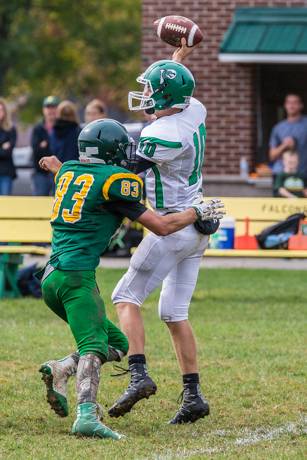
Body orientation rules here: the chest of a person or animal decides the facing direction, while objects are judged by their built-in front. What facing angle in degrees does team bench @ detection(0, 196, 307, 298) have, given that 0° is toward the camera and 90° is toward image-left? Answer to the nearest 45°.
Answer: approximately 0°

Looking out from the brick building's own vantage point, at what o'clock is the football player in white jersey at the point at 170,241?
The football player in white jersey is roughly at 12 o'clock from the brick building.

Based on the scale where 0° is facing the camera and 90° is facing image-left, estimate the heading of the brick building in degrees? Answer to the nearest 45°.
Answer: approximately 0°

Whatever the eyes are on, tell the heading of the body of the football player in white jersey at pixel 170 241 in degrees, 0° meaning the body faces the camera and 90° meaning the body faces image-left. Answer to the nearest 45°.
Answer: approximately 90°

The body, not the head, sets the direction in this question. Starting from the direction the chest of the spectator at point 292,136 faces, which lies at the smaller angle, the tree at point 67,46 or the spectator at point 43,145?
the spectator

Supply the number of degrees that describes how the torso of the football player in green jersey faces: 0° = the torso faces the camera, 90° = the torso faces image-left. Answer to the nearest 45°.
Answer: approximately 225°
